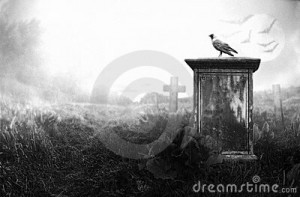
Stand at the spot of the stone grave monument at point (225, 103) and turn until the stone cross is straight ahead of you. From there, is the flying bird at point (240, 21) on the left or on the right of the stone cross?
right

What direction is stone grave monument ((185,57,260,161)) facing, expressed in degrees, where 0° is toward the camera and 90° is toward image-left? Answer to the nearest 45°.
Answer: approximately 0°

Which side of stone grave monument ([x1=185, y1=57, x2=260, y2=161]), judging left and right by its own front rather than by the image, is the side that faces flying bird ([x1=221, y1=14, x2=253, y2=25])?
back

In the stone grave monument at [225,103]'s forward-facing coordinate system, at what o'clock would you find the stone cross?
The stone cross is roughly at 5 o'clock from the stone grave monument.
